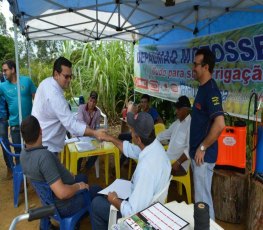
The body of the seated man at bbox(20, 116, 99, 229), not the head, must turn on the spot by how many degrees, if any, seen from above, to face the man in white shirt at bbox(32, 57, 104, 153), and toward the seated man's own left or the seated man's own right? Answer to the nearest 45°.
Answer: approximately 45° to the seated man's own left

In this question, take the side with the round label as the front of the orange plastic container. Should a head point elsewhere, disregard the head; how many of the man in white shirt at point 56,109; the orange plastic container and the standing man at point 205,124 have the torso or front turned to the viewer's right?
1

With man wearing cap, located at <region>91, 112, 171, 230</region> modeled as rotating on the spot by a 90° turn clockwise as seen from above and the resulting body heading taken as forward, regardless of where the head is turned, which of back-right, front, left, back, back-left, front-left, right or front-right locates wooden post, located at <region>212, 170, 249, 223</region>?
front

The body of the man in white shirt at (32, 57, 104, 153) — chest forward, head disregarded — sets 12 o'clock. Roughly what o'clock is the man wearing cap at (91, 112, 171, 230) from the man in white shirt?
The man wearing cap is roughly at 2 o'clock from the man in white shirt.

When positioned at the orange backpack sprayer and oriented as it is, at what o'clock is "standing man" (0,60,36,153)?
The standing man is roughly at 3 o'clock from the orange backpack sprayer.

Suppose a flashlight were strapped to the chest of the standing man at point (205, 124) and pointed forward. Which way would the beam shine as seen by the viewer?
to the viewer's left

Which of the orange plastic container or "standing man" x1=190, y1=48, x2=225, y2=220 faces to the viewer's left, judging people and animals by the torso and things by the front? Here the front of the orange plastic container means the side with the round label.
the standing man

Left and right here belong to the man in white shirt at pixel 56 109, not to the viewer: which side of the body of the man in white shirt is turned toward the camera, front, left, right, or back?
right

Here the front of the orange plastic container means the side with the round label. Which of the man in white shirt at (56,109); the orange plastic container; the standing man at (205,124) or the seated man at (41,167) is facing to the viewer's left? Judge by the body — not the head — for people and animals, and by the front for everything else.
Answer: the standing man

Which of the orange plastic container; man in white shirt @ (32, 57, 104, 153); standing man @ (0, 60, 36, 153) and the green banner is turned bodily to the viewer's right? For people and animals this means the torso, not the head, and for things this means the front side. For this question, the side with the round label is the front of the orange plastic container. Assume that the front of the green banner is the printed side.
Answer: the man in white shirt

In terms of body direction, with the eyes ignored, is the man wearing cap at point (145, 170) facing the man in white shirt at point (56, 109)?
yes

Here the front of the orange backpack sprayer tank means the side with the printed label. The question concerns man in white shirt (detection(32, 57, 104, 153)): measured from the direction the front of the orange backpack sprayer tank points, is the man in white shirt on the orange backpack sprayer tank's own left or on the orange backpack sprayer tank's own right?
on the orange backpack sprayer tank's own right

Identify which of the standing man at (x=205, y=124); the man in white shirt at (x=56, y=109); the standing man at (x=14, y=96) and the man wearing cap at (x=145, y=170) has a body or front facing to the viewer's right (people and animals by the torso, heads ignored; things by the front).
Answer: the man in white shirt
